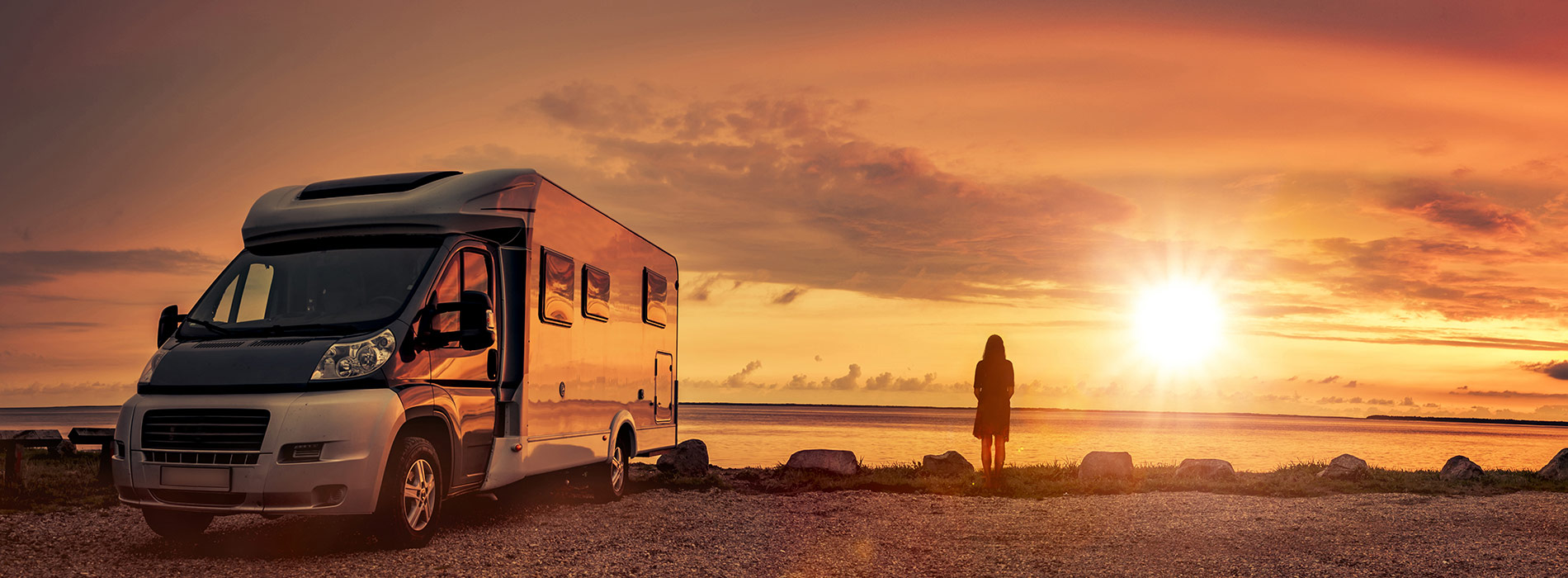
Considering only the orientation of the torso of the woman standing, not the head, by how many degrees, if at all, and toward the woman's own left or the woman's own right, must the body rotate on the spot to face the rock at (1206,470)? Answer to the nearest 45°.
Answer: approximately 45° to the woman's own right

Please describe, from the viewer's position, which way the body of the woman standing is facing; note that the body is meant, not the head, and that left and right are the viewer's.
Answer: facing away from the viewer

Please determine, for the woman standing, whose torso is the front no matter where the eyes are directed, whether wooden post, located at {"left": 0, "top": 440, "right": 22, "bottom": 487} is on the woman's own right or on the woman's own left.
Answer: on the woman's own left

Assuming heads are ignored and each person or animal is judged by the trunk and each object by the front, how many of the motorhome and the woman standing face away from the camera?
1

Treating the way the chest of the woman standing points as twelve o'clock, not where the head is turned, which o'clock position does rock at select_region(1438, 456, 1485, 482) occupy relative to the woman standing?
The rock is roughly at 2 o'clock from the woman standing.

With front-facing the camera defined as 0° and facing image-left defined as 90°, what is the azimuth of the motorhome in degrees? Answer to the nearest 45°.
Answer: approximately 45°

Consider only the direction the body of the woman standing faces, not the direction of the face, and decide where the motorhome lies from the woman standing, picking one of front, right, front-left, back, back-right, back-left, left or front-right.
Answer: back-left

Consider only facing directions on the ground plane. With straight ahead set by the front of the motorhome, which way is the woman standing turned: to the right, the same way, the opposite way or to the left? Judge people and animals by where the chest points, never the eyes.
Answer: the opposite way

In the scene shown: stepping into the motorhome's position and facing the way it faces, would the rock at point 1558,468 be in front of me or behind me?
behind

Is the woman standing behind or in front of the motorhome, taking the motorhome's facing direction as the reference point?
behind

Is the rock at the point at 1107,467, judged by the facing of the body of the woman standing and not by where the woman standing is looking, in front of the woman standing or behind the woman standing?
in front

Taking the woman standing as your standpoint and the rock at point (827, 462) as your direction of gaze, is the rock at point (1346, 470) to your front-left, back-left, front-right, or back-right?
back-right

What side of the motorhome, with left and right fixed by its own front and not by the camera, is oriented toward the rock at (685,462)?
back

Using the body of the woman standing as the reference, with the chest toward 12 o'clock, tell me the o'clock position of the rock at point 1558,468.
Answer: The rock is roughly at 2 o'clock from the woman standing.
